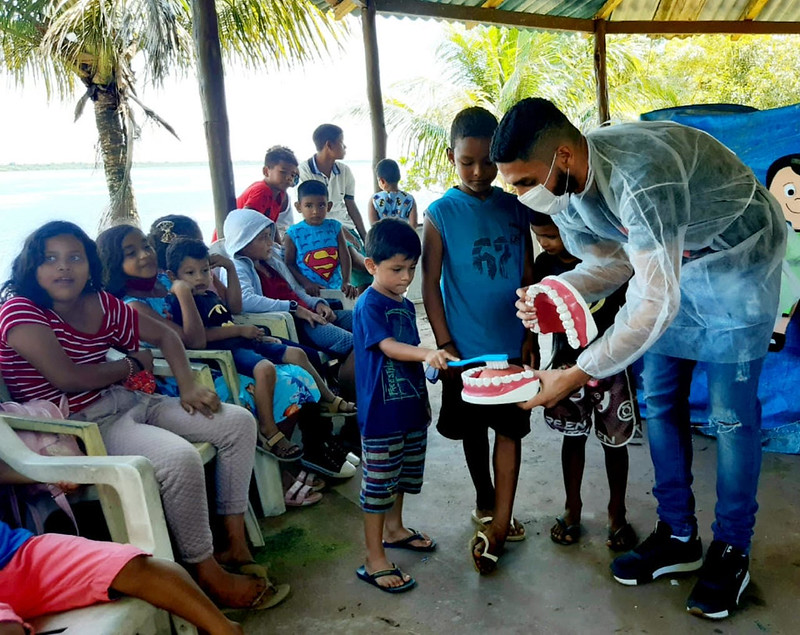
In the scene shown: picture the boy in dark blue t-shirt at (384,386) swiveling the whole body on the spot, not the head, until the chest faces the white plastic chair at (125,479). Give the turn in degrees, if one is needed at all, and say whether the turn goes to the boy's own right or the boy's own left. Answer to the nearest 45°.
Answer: approximately 90° to the boy's own right

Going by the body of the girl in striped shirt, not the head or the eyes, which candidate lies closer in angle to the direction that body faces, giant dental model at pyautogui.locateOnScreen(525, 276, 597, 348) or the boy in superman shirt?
the giant dental model

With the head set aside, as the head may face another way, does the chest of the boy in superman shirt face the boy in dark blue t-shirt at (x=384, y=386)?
yes

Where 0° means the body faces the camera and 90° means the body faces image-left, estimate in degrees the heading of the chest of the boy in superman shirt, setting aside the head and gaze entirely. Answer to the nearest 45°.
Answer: approximately 0°

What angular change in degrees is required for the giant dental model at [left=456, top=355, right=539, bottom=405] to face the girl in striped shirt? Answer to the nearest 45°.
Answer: approximately 45° to its right

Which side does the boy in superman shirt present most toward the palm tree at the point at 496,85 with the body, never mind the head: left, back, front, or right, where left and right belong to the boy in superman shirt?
back

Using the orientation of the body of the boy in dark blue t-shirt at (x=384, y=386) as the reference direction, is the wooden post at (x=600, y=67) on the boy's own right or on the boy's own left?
on the boy's own left

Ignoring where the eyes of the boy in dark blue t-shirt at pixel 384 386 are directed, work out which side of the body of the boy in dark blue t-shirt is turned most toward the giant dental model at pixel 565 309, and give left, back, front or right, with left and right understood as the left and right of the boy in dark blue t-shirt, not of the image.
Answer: front

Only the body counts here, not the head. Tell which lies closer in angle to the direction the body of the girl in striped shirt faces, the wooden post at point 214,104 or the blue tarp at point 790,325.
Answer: the blue tarp

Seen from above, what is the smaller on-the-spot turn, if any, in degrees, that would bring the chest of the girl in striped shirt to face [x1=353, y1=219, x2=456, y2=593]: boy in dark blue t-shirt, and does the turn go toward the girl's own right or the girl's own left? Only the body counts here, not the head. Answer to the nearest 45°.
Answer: approximately 45° to the girl's own left

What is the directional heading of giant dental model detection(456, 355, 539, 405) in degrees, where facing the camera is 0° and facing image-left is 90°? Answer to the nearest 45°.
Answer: approximately 45°

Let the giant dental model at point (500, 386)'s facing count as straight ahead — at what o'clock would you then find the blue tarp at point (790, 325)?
The blue tarp is roughly at 6 o'clock from the giant dental model.
